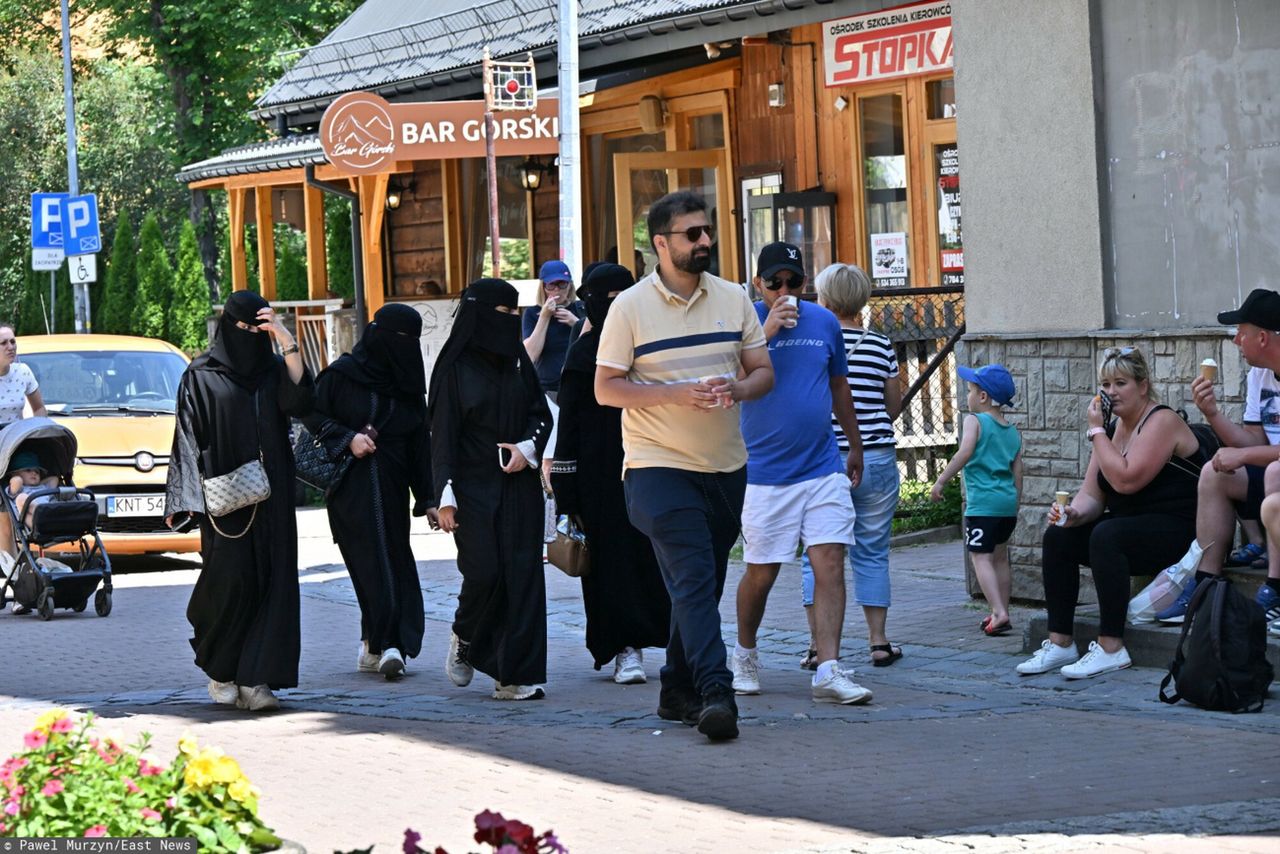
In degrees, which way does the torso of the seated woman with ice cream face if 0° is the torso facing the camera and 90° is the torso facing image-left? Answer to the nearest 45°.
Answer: approximately 45°

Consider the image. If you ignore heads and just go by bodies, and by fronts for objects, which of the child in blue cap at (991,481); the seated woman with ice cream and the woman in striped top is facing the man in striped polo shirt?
the seated woman with ice cream

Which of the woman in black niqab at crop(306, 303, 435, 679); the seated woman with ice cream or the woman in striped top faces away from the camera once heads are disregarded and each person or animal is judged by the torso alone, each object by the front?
the woman in striped top

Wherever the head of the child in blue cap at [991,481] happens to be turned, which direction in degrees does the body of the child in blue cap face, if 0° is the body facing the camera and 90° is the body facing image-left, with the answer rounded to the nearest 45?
approximately 135°

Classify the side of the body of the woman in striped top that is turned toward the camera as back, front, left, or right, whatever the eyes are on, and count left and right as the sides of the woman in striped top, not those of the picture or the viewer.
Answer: back

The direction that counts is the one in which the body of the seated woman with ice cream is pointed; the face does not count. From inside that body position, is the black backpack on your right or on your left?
on your left

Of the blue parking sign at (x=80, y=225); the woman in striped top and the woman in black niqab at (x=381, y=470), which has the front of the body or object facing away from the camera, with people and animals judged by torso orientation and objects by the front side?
the woman in striped top

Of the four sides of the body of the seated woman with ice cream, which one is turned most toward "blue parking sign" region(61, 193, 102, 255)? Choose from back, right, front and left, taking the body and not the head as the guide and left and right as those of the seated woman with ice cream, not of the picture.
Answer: right

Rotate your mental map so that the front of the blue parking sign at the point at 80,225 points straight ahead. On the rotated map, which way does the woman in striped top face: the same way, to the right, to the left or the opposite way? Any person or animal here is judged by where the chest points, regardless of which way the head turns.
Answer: the opposite way

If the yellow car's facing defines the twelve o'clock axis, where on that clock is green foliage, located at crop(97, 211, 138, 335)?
The green foliage is roughly at 6 o'clock from the yellow car.
